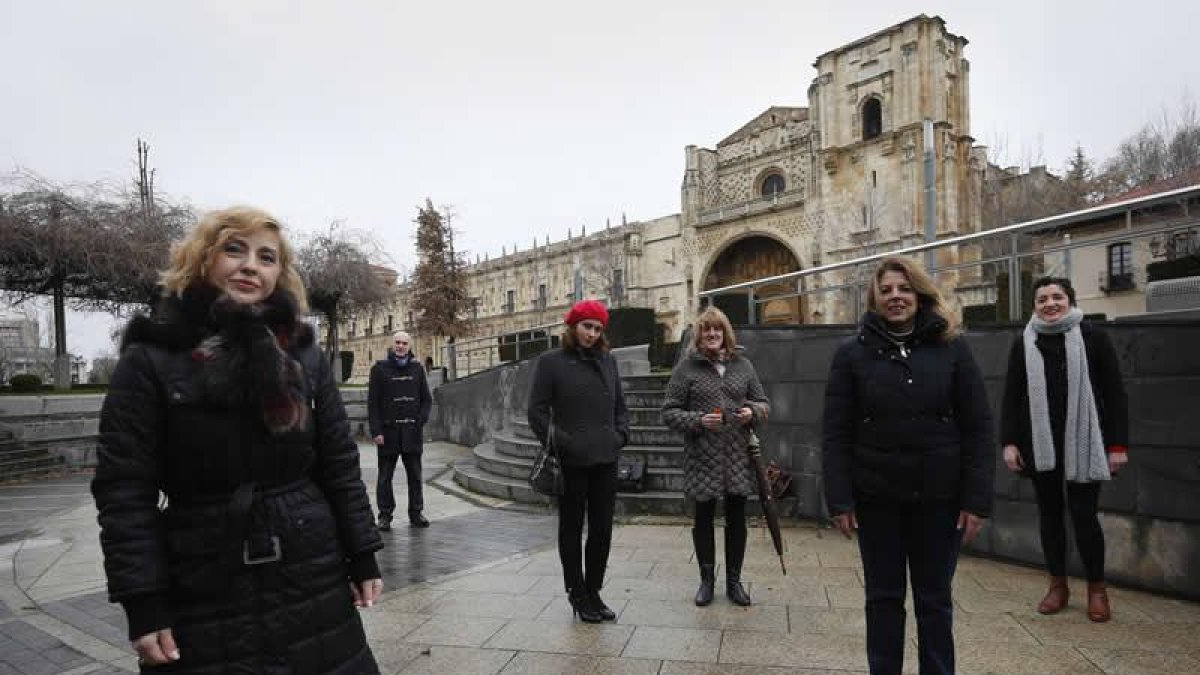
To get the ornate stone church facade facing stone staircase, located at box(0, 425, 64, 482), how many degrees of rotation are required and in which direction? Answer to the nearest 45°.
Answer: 0° — it already faces it

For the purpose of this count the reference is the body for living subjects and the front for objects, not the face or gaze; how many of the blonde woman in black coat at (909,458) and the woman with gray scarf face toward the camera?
2

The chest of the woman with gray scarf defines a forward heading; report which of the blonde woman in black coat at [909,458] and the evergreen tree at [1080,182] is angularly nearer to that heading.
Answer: the blonde woman in black coat

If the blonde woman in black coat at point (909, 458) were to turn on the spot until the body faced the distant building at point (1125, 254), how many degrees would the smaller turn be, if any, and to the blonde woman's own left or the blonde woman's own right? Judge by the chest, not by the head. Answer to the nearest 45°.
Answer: approximately 135° to the blonde woman's own left

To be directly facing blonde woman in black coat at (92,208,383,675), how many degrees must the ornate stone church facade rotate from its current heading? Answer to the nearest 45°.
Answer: approximately 45° to its left

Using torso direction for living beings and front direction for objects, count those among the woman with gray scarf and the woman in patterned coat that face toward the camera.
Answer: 2

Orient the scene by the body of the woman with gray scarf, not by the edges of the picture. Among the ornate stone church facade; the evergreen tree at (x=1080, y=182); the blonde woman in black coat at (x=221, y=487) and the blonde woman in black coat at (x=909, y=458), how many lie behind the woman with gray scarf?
2

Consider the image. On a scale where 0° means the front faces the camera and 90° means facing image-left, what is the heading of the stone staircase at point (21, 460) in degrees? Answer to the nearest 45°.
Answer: approximately 315°

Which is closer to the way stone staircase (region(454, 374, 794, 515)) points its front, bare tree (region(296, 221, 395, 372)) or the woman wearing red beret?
the woman wearing red beret

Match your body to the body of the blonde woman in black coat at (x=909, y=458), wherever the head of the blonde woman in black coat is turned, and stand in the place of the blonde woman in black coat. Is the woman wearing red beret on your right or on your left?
on your right
